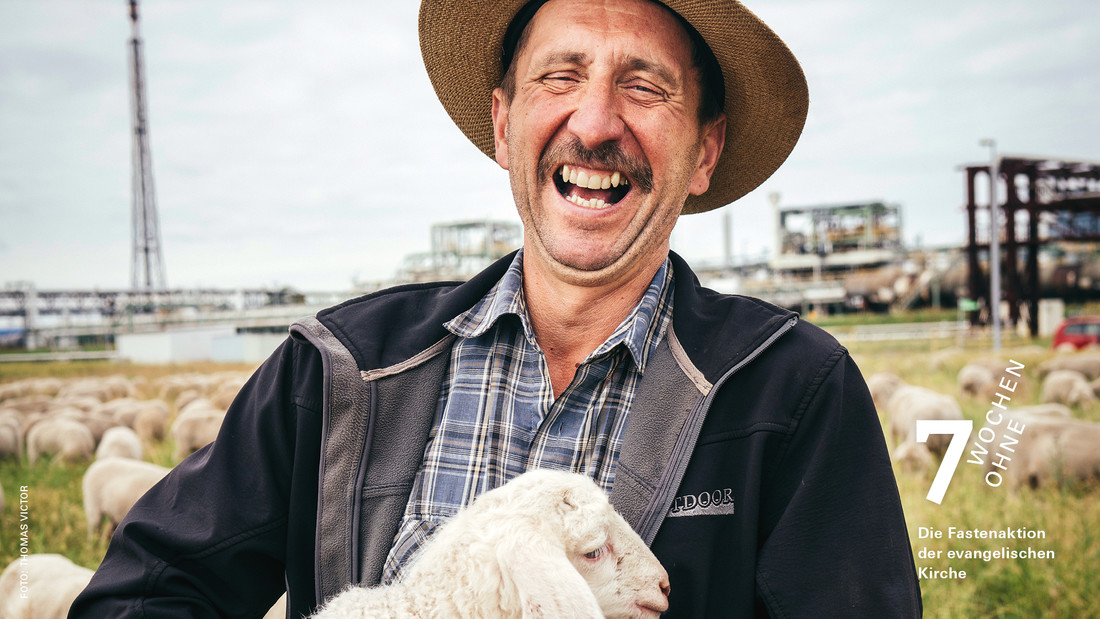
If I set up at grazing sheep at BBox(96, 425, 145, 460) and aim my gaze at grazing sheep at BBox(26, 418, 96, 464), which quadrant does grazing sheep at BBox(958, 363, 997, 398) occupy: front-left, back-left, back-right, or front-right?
back-right

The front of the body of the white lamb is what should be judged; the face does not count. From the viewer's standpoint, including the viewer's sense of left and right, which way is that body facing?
facing to the right of the viewer

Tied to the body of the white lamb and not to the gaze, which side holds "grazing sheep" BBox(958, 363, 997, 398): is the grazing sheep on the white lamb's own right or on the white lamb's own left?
on the white lamb's own left
